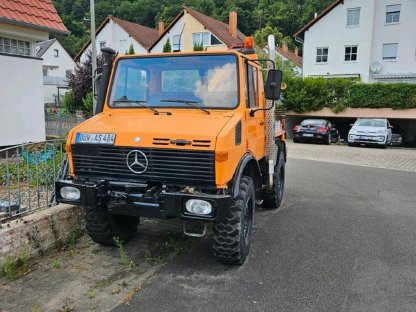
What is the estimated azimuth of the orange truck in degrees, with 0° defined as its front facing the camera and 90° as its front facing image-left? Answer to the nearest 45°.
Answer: approximately 45°

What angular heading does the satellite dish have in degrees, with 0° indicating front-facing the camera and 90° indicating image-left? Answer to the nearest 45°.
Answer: approximately 0°

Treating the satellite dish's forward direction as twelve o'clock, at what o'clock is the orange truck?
The orange truck is roughly at 12 o'clock from the satellite dish.

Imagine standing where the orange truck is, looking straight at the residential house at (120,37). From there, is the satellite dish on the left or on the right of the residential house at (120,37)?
right

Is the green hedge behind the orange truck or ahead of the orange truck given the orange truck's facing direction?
behind

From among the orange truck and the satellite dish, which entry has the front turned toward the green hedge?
the satellite dish

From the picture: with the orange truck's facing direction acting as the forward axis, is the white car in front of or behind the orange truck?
behind

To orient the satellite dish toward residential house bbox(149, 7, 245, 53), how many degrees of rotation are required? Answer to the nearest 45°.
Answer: approximately 90° to its right

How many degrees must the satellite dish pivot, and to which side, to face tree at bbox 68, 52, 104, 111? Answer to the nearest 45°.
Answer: approximately 45° to its right

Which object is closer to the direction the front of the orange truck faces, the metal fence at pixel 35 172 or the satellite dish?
the metal fence

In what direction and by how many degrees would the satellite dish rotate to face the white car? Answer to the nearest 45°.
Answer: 0° — it already faces it

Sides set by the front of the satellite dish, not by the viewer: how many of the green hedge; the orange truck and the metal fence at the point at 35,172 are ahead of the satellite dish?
3

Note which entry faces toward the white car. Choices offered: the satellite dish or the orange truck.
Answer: the satellite dish
